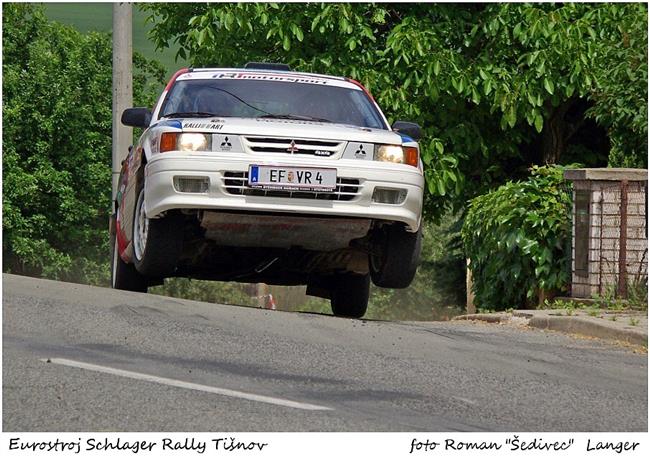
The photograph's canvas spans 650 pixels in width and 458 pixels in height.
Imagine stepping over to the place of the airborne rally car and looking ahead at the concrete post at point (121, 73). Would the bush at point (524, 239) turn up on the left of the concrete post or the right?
right

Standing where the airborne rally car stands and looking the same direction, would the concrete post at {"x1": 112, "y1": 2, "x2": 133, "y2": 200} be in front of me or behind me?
behind

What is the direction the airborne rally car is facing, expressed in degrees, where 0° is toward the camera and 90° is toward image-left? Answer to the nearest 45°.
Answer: approximately 0°

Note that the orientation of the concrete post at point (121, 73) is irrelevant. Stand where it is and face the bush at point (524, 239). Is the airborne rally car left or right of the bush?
right

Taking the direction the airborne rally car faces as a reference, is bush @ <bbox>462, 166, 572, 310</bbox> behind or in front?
behind
